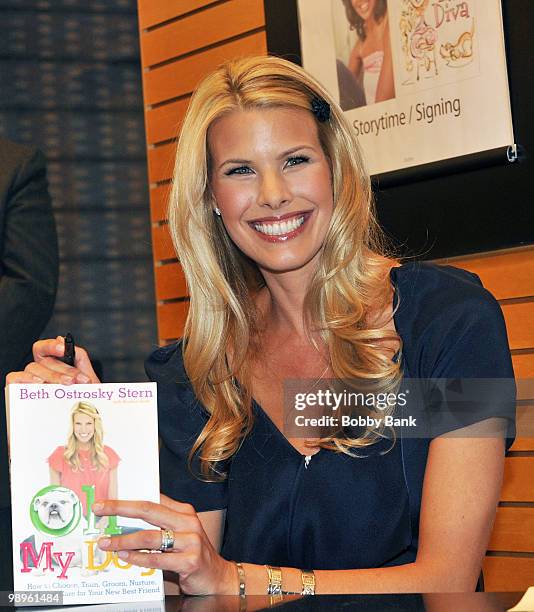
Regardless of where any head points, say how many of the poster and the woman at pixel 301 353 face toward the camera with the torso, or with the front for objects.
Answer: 2

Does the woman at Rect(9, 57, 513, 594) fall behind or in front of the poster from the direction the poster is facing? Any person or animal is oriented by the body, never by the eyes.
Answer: in front

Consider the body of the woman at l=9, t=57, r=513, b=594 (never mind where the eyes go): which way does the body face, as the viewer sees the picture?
toward the camera

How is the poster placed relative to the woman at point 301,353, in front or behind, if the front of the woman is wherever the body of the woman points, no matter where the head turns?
behind

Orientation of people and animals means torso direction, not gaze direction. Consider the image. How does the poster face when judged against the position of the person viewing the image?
facing the viewer
